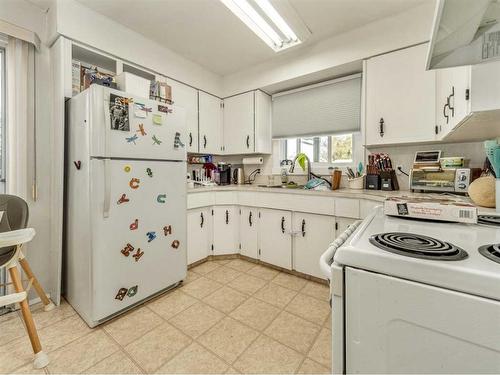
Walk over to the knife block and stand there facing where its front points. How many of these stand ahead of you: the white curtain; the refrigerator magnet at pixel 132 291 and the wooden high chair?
3

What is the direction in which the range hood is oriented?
to the viewer's left

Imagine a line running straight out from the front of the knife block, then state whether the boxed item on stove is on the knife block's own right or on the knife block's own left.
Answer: on the knife block's own left

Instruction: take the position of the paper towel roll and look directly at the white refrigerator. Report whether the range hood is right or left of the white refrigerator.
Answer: left

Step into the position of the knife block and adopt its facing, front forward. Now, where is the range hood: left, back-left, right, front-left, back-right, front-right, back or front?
front-left

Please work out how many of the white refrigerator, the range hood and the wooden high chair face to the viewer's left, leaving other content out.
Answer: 1

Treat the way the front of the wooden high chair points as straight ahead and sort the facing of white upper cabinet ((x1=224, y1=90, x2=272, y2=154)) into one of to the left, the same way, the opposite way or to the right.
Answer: to the right
